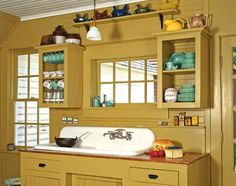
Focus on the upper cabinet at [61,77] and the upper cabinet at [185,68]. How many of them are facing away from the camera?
0

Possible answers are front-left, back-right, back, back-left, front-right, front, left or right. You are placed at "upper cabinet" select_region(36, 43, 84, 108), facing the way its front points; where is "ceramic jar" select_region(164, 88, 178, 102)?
left

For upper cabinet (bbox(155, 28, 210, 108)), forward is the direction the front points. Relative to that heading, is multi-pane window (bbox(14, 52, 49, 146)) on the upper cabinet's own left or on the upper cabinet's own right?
on the upper cabinet's own right

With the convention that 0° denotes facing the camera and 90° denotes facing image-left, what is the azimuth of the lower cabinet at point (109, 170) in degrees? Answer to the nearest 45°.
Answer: approximately 45°

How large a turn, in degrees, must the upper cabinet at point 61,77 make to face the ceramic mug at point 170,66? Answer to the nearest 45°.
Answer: approximately 90° to its left

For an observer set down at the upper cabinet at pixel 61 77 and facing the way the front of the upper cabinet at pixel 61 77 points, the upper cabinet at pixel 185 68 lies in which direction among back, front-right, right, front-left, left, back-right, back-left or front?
left

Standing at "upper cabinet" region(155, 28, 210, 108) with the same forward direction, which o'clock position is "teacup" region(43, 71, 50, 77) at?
The teacup is roughly at 2 o'clock from the upper cabinet.

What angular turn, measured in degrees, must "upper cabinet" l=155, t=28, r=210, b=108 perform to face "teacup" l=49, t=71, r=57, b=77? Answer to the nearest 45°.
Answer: approximately 45° to its right

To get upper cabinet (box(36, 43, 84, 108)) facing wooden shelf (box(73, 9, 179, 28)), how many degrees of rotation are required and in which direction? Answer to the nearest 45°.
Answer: approximately 90° to its left

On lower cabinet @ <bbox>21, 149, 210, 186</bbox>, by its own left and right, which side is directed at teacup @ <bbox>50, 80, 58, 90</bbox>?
right

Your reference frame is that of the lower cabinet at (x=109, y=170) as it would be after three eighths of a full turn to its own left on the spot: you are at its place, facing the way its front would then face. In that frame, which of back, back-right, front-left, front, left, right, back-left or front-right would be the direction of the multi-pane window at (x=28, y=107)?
back-left
